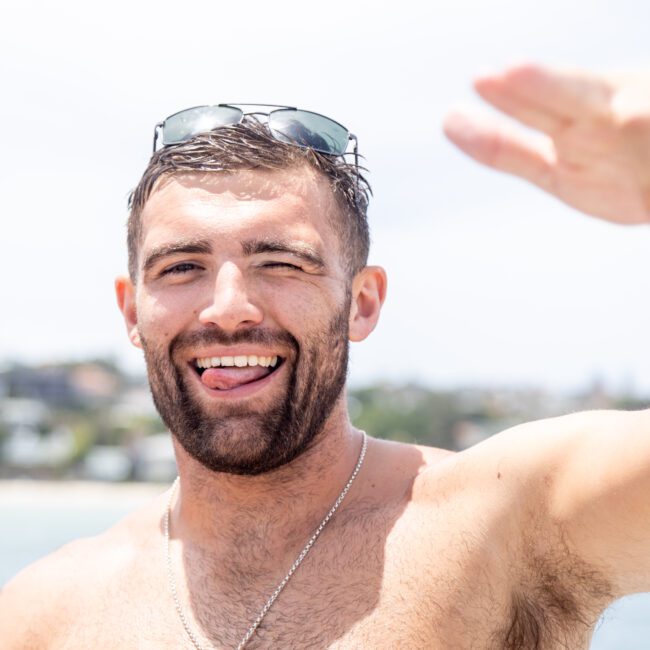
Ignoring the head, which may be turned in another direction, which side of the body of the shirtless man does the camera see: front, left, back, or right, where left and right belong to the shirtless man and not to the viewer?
front
